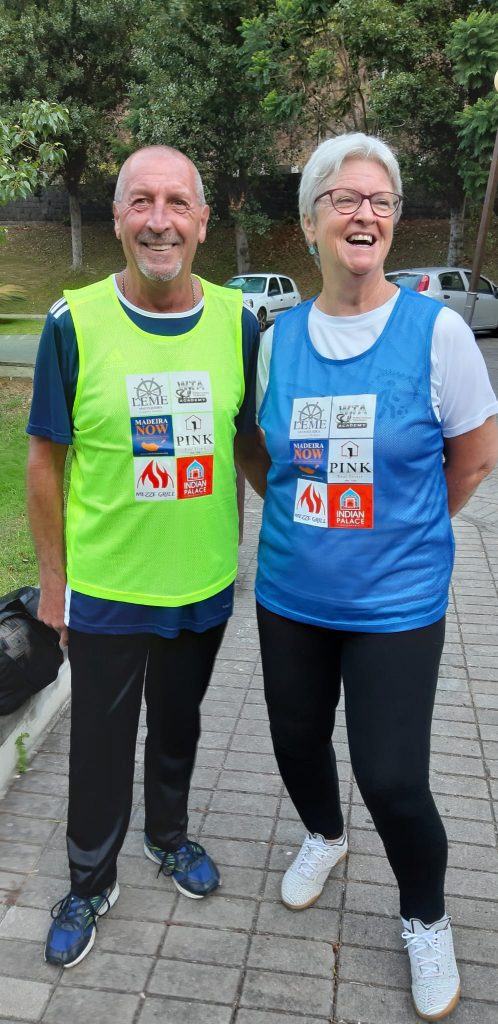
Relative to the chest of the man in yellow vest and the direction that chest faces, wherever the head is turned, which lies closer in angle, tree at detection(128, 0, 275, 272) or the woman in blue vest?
the woman in blue vest

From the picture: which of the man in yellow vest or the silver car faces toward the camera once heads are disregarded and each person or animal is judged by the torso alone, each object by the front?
the man in yellow vest

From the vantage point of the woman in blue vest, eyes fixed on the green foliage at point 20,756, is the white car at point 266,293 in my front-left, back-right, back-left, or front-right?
front-right

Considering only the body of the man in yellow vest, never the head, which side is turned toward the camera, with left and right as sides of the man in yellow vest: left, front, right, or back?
front

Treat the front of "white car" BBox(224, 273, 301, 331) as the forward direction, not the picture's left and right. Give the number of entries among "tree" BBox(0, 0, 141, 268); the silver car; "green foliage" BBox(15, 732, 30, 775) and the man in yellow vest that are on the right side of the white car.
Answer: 1

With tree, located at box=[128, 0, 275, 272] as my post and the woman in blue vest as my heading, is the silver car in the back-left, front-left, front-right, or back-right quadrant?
front-left

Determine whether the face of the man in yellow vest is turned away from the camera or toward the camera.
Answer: toward the camera

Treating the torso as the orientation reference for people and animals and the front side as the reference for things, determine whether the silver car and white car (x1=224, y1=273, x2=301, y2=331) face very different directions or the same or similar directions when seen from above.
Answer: very different directions

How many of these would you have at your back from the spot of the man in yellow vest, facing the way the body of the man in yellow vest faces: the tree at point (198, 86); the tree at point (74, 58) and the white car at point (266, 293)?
3

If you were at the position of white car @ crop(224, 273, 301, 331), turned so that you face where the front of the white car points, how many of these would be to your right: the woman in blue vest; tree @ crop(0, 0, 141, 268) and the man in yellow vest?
1

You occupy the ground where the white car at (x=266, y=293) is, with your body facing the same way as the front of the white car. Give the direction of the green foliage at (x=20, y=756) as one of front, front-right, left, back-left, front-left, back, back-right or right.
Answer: front-left

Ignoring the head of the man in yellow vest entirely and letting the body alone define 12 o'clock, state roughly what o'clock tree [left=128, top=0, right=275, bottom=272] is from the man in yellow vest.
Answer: The tree is roughly at 6 o'clock from the man in yellow vest.

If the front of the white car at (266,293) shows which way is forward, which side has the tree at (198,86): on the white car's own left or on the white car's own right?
on the white car's own right

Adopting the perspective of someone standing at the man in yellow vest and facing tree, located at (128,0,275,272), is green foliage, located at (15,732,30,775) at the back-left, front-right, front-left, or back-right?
front-left
